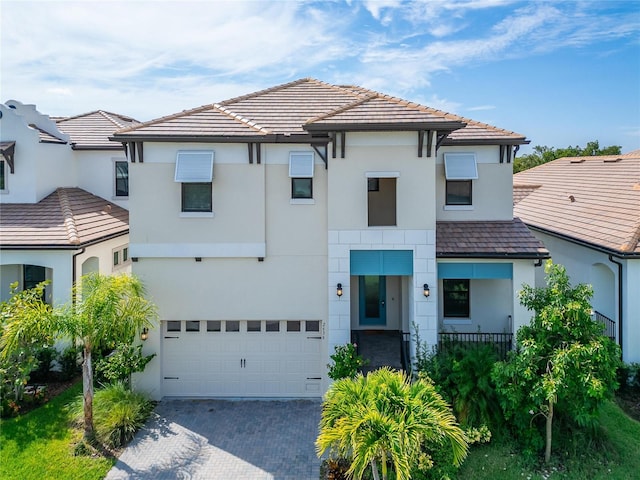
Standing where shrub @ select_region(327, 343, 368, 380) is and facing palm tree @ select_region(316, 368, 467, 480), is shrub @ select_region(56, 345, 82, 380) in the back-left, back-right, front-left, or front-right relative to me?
back-right

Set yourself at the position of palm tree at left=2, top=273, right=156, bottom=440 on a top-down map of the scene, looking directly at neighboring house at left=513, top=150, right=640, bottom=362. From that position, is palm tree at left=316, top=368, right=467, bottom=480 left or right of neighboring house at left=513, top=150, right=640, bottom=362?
right

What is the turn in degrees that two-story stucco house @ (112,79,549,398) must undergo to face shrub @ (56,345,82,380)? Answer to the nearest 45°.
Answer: approximately 90° to its right

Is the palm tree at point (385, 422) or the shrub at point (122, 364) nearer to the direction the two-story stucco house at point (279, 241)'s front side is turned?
the palm tree

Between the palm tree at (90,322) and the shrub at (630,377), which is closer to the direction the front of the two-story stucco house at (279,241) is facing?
the palm tree

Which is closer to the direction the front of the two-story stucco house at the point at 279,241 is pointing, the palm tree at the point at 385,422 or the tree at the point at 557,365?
the palm tree

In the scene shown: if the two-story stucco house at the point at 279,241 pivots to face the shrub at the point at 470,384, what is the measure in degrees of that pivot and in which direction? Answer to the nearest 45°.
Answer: approximately 45° to its left

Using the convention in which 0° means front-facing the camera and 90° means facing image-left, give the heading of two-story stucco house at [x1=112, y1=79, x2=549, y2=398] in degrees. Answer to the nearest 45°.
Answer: approximately 0°

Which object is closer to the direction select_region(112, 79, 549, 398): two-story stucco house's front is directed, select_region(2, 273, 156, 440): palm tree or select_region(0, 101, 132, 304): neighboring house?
the palm tree

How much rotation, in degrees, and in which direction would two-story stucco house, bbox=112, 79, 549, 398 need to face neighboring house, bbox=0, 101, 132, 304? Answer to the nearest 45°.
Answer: approximately 135° to its right

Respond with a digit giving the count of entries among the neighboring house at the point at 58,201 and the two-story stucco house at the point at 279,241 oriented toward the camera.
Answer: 2

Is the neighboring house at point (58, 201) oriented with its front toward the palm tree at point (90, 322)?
yes
